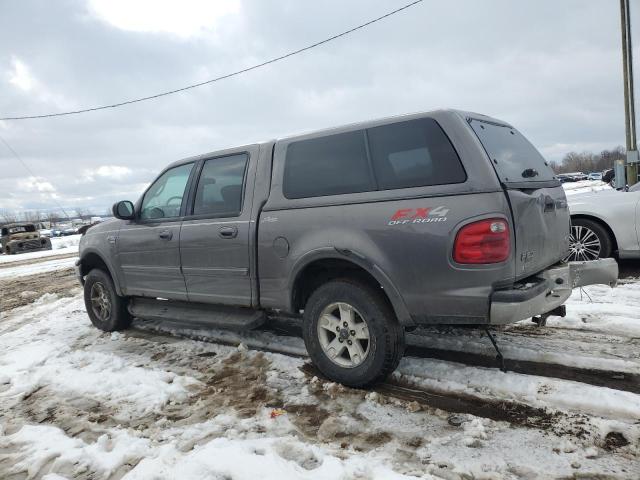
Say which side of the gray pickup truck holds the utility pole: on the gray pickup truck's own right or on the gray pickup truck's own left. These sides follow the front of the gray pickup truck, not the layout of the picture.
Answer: on the gray pickup truck's own right

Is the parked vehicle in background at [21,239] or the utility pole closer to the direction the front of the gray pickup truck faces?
the parked vehicle in background

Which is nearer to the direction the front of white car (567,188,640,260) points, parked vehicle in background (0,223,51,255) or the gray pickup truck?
the parked vehicle in background

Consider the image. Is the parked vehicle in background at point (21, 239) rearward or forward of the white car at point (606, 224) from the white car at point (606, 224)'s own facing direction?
forward

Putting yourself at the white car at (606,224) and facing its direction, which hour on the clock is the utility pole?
The utility pole is roughly at 3 o'clock from the white car.

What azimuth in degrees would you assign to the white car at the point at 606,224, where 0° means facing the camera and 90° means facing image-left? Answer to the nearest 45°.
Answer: approximately 90°

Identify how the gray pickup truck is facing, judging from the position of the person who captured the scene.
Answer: facing away from the viewer and to the left of the viewer

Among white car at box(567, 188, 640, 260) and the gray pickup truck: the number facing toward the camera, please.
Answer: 0
